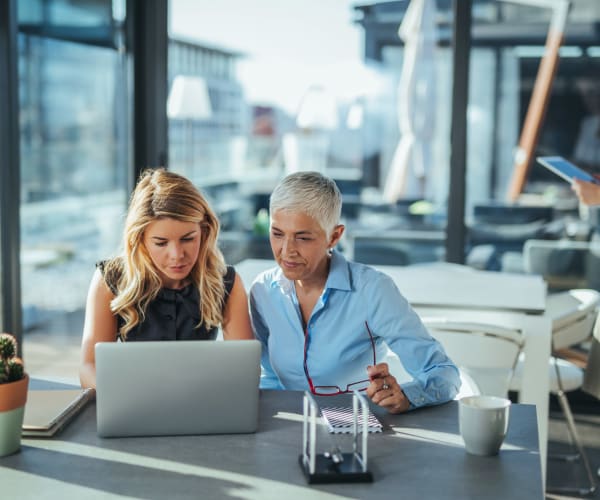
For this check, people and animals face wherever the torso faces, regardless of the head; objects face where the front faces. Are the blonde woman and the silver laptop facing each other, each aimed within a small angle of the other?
yes

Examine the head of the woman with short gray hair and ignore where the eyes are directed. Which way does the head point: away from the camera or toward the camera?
toward the camera

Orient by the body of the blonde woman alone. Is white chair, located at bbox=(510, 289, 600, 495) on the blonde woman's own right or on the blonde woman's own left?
on the blonde woman's own left

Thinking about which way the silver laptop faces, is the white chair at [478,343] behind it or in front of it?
in front

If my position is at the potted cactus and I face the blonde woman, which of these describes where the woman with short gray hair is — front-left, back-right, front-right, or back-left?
front-right

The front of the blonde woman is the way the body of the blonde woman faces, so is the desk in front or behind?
in front

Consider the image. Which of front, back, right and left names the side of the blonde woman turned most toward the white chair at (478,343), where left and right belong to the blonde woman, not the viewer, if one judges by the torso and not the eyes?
left

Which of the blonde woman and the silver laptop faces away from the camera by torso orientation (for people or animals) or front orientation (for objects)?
the silver laptop

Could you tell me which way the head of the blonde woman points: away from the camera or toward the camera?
toward the camera

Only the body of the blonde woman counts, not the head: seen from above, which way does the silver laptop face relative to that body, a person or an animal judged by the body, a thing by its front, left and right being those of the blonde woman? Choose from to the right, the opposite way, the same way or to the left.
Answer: the opposite way

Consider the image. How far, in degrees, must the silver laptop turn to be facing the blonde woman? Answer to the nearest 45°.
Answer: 0° — it already faces them

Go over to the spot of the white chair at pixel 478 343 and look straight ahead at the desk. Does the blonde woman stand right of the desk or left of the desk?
right

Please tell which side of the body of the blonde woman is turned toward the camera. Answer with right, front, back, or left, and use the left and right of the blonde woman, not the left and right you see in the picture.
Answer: front

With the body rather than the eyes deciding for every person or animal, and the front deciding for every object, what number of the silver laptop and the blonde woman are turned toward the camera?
1

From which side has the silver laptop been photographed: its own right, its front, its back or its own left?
back
